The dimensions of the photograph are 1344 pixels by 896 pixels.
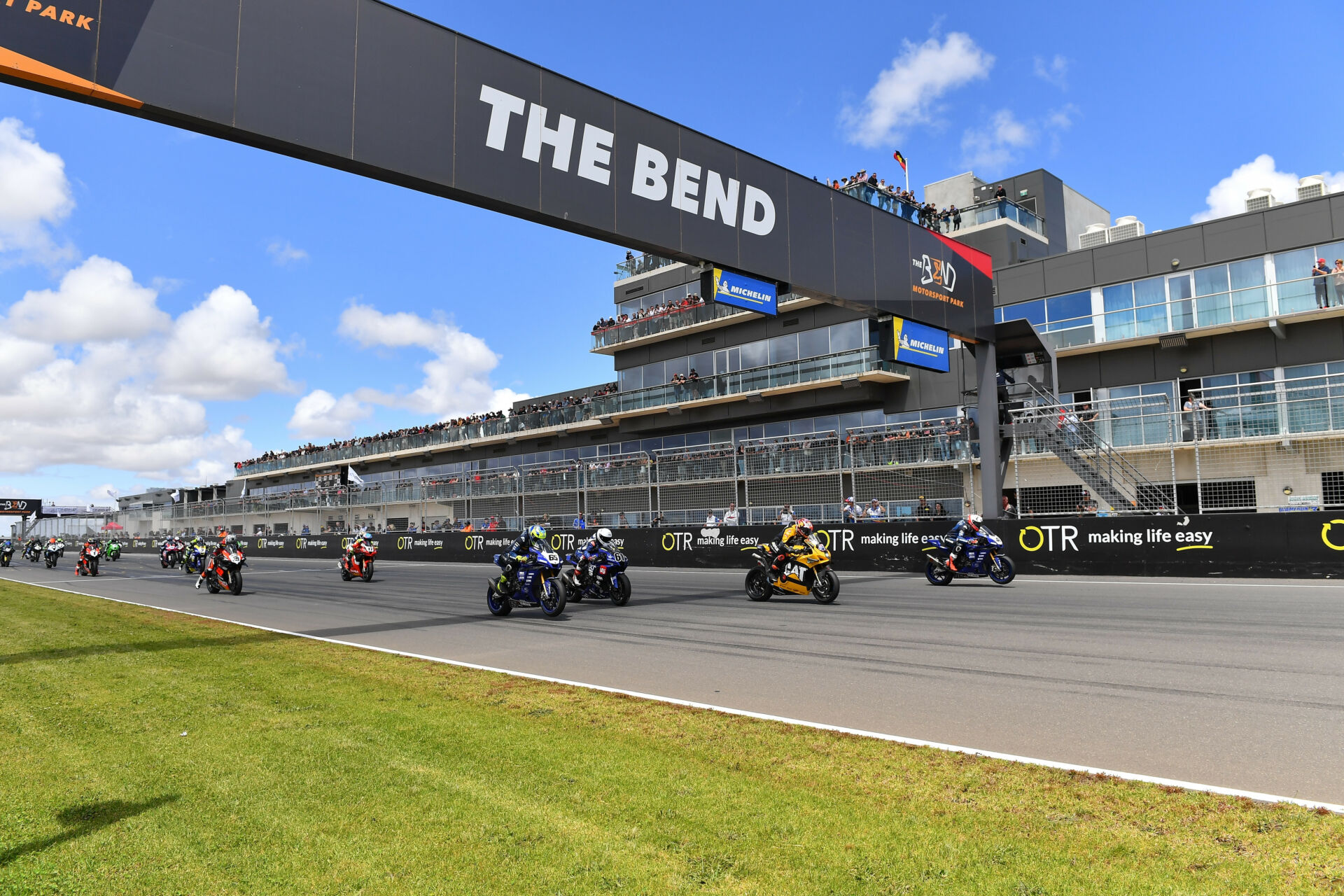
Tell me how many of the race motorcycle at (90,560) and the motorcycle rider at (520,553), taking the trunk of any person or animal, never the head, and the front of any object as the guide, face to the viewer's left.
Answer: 0

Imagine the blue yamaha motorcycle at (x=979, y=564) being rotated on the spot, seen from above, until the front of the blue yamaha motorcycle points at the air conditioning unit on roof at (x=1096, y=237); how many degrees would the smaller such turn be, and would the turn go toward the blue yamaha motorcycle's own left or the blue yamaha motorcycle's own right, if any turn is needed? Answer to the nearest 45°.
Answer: approximately 90° to the blue yamaha motorcycle's own left

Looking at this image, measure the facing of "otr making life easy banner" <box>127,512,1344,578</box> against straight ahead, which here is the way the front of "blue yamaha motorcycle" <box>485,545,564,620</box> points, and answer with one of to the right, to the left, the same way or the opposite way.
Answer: to the right

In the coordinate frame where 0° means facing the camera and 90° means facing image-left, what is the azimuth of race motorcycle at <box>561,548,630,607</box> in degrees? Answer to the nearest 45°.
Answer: approximately 315°

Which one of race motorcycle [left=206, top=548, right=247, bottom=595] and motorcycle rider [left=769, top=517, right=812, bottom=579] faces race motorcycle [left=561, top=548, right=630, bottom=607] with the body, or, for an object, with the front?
race motorcycle [left=206, top=548, right=247, bottom=595]

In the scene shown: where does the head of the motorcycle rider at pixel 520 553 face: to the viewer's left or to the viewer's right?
to the viewer's right

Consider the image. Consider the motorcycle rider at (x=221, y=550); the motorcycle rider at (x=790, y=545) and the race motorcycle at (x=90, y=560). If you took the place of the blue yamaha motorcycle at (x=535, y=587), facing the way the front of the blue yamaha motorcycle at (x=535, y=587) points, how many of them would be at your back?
2

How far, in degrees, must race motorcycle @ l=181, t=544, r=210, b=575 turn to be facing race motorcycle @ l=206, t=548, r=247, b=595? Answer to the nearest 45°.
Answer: approximately 45° to its right

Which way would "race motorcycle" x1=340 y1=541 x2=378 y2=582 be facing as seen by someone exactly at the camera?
facing the viewer and to the right of the viewer

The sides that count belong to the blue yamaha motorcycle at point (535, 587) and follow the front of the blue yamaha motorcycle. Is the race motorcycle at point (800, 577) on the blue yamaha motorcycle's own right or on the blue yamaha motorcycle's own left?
on the blue yamaha motorcycle's own left
